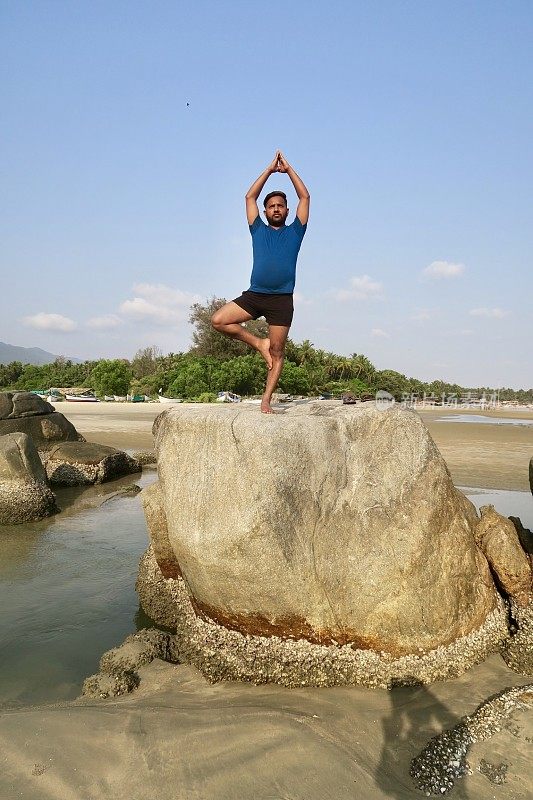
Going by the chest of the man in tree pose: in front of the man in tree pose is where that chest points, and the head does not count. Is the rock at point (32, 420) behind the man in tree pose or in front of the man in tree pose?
behind

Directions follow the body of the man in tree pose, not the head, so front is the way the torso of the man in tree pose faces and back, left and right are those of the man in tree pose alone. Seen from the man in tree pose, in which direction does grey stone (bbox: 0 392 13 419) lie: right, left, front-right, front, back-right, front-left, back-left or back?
back-right

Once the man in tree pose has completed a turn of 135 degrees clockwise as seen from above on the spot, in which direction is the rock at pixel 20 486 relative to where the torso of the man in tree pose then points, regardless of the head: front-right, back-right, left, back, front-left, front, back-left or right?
front

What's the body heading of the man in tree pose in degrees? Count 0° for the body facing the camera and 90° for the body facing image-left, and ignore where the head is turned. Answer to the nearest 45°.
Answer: approximately 0°

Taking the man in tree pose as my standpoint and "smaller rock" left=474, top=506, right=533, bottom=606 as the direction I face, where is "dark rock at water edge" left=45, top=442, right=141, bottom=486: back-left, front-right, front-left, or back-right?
back-left

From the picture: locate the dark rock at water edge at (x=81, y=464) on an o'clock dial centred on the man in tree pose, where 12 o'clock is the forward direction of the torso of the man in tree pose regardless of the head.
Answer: The dark rock at water edge is roughly at 5 o'clock from the man in tree pose.

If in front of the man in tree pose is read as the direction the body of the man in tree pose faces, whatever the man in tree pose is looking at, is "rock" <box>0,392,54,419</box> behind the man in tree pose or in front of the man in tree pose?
behind

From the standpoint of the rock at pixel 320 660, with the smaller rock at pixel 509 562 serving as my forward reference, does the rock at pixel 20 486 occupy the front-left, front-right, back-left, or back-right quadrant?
back-left
